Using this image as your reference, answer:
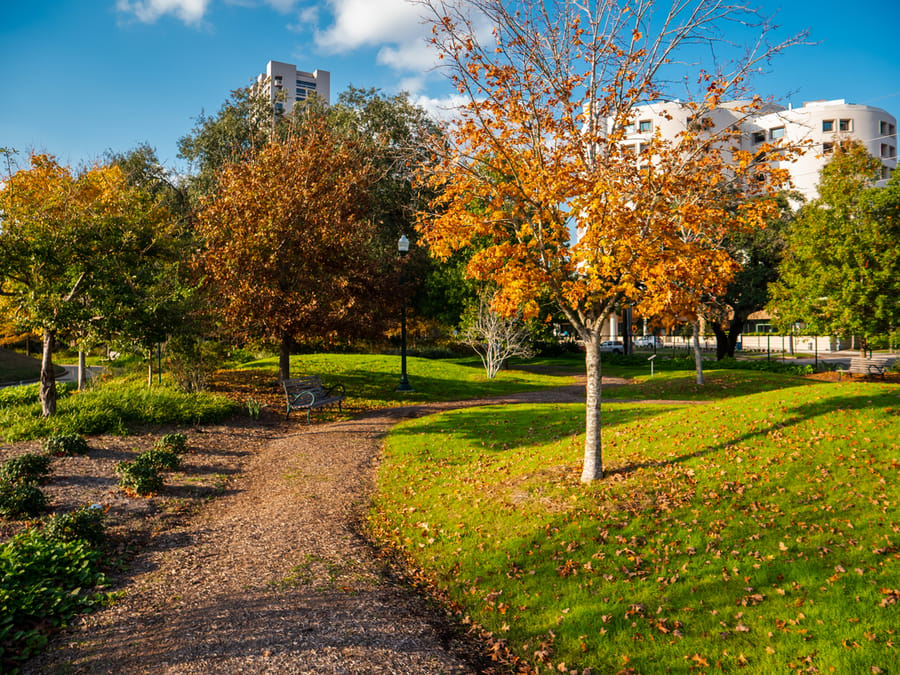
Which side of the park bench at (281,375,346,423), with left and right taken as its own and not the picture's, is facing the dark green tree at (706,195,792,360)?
left

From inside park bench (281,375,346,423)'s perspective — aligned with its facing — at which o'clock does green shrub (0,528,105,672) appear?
The green shrub is roughly at 2 o'clock from the park bench.

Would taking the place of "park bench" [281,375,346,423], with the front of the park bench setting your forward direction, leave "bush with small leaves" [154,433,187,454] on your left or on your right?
on your right

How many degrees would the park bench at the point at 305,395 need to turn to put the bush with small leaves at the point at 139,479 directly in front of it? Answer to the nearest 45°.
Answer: approximately 45° to its right

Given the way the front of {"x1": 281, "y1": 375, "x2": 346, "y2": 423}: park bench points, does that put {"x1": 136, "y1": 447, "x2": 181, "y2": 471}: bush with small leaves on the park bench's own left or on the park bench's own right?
on the park bench's own right

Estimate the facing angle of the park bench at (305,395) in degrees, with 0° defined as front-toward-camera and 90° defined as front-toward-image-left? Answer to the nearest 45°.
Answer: approximately 315°

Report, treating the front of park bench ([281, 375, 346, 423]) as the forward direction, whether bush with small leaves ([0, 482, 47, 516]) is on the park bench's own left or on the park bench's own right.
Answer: on the park bench's own right
